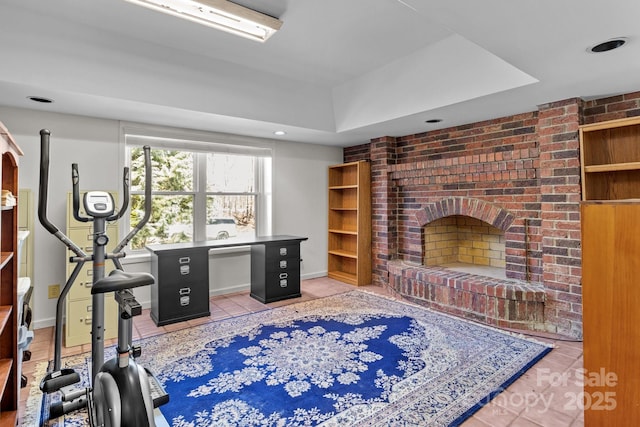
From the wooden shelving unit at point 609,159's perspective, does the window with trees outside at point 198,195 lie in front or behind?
in front

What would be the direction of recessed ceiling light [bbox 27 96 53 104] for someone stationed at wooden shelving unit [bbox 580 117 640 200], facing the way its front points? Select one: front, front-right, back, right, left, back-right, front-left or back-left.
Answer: front

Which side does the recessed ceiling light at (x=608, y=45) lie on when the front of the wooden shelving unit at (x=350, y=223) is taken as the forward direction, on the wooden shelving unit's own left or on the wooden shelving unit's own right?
on the wooden shelving unit's own left

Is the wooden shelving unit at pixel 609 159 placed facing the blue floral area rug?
yes

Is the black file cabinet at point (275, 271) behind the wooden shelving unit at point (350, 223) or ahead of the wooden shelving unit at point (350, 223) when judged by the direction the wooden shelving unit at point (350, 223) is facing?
ahead

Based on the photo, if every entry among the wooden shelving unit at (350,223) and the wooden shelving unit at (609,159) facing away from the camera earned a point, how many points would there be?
0

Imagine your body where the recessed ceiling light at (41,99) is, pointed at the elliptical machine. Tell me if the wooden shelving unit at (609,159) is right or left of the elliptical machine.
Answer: left

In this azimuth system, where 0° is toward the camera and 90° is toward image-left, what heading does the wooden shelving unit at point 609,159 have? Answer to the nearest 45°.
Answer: approximately 45°

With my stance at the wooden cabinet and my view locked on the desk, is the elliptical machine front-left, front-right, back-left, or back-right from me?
front-left

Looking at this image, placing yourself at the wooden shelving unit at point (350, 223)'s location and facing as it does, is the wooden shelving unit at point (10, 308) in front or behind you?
in front

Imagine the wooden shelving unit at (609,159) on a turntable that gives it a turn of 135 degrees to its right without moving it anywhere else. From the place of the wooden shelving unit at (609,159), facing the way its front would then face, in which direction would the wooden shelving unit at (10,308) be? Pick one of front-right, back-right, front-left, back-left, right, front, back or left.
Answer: back-left
